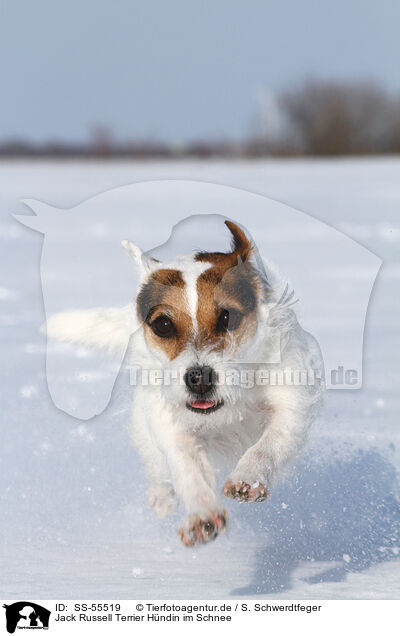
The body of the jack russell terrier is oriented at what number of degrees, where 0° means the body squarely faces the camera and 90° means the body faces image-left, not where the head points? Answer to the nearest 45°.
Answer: approximately 0°
